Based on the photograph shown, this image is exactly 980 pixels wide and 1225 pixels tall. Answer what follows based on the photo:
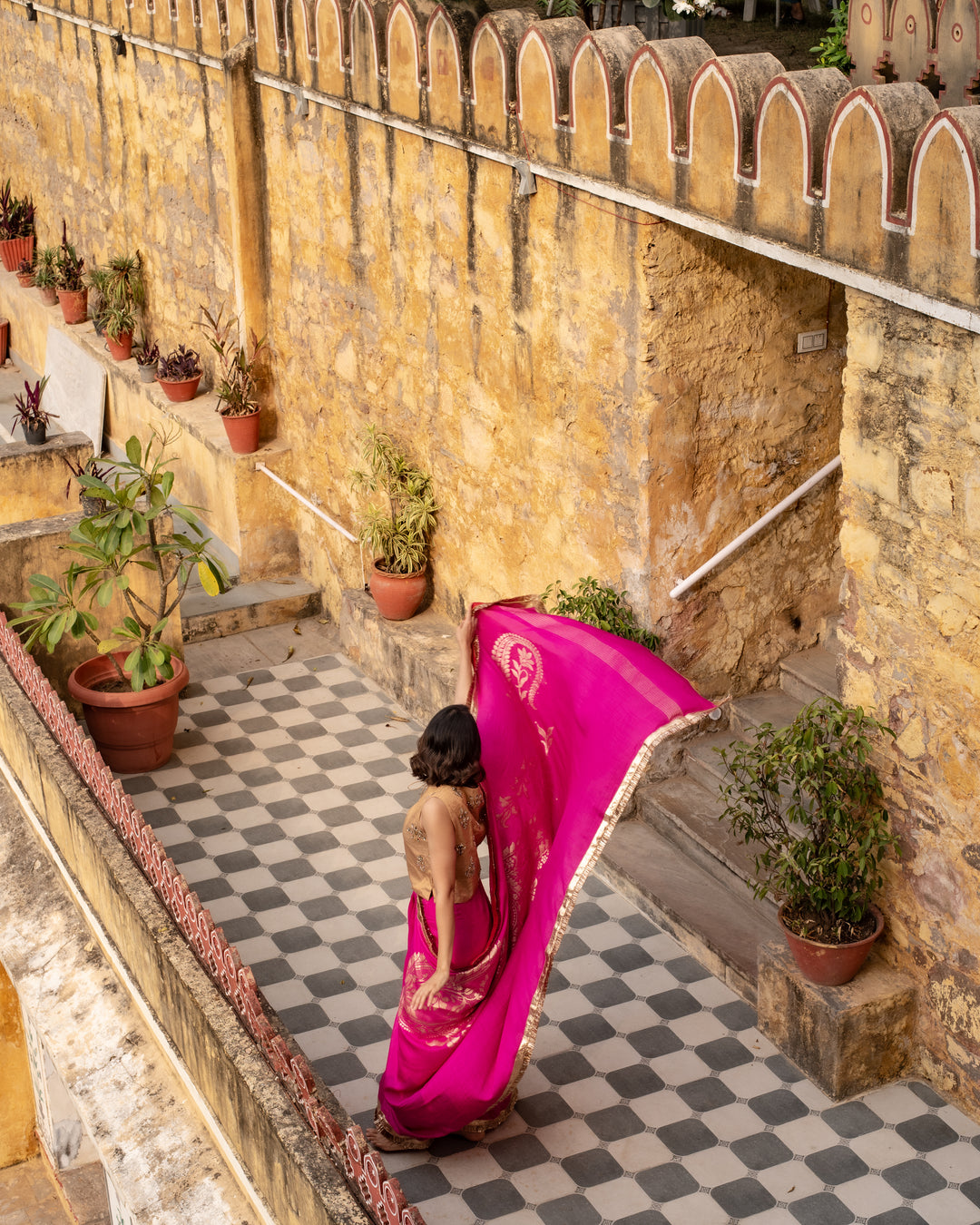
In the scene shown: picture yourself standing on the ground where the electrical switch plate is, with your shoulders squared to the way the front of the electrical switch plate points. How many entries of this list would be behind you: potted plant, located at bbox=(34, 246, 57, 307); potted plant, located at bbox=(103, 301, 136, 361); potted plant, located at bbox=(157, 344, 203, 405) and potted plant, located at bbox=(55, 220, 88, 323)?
4

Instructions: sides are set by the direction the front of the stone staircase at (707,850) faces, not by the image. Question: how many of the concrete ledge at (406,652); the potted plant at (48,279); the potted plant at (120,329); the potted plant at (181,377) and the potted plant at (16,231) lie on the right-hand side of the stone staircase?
5

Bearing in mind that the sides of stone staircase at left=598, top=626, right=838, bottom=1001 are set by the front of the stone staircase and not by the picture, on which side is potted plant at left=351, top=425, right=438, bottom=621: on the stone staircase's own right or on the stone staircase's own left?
on the stone staircase's own right

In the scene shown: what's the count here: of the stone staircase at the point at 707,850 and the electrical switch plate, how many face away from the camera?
0

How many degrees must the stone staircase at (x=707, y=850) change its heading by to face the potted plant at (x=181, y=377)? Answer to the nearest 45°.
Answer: approximately 90° to its right

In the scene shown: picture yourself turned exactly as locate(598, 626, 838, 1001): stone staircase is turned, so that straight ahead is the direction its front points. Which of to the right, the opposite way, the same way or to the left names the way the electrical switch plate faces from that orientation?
to the left

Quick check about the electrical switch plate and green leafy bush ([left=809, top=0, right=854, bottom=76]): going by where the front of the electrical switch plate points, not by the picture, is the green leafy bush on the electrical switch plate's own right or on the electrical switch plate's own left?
on the electrical switch plate's own left

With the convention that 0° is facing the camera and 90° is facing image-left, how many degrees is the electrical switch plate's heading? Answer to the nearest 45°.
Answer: approximately 315°

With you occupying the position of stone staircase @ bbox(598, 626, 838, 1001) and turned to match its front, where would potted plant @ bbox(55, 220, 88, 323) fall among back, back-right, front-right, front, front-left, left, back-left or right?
right
